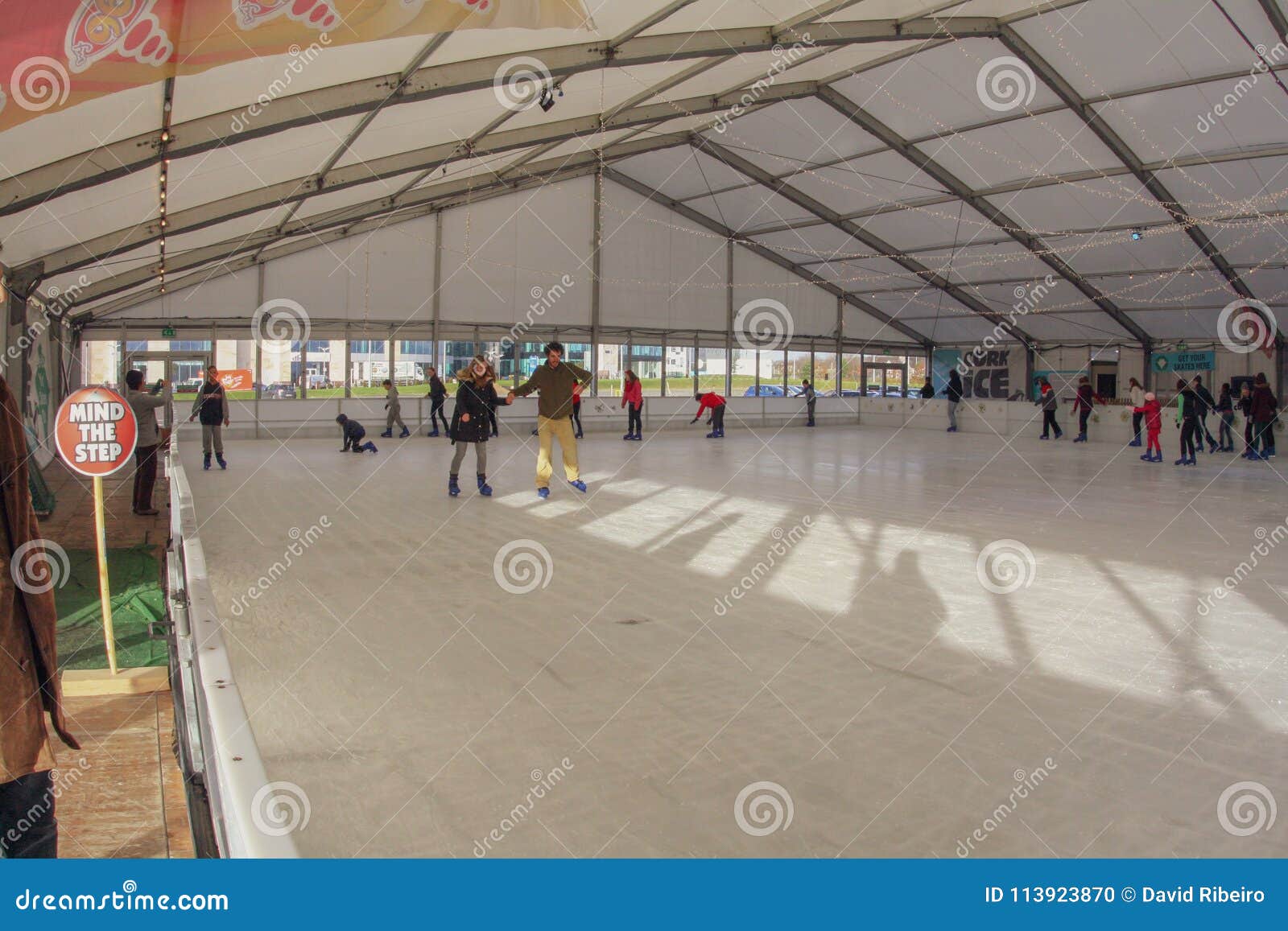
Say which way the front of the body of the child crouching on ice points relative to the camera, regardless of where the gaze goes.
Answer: to the viewer's left

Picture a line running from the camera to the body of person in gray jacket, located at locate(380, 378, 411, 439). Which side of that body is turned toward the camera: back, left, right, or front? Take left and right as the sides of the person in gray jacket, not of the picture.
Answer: left

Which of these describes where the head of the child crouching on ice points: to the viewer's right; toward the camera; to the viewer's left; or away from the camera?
to the viewer's left

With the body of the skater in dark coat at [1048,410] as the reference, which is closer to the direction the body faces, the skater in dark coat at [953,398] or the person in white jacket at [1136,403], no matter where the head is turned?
the skater in dark coat
